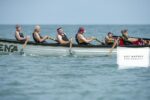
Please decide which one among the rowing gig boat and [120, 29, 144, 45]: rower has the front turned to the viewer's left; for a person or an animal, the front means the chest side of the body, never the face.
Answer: the rowing gig boat

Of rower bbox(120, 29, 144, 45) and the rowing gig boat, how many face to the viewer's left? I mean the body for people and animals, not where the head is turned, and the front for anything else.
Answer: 1

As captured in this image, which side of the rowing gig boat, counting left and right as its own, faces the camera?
left

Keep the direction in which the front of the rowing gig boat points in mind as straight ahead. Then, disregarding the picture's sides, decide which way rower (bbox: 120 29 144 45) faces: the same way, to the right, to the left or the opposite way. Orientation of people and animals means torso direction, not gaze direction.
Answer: the opposite way

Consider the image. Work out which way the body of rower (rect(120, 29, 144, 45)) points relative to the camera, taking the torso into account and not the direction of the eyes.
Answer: to the viewer's right
